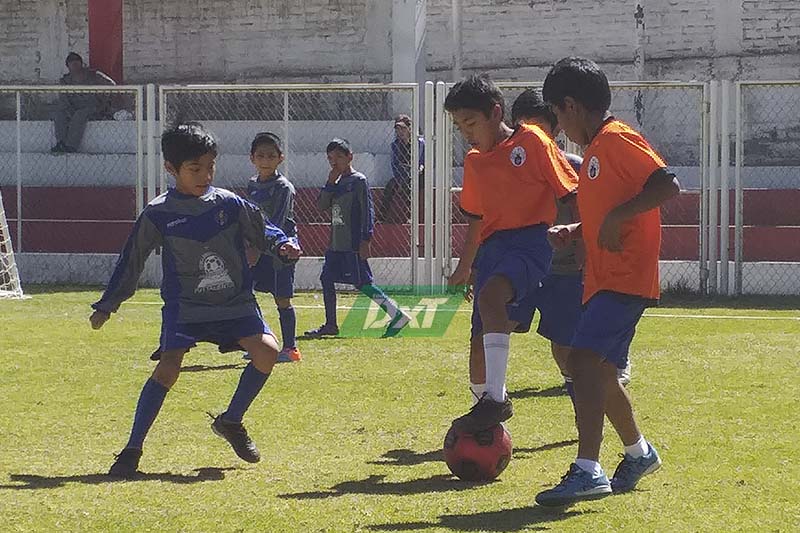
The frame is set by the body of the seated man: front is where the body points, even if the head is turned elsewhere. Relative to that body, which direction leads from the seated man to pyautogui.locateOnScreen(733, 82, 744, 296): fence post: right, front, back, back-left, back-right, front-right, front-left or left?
left

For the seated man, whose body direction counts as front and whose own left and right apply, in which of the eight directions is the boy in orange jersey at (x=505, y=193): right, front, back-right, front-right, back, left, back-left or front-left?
front-left

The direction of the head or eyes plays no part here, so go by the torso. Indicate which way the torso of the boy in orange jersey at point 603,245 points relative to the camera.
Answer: to the viewer's left

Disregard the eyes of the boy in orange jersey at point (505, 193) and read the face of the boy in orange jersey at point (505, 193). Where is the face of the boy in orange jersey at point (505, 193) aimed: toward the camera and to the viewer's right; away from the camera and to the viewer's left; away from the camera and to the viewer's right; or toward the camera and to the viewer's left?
toward the camera and to the viewer's left

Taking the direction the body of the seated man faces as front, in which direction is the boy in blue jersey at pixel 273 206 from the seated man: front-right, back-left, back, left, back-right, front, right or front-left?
front-left

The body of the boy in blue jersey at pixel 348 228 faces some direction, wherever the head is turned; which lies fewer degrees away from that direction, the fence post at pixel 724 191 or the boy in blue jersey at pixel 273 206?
the boy in blue jersey

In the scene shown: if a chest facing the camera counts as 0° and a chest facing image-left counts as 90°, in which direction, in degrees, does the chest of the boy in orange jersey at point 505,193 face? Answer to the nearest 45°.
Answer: approximately 45°

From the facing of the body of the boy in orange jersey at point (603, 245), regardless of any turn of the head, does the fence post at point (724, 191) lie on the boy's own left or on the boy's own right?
on the boy's own right

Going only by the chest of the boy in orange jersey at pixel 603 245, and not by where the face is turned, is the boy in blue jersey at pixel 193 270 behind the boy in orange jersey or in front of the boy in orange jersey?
in front

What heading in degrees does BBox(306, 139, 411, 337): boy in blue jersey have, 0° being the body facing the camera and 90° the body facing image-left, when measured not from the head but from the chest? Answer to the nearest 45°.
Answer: approximately 45°

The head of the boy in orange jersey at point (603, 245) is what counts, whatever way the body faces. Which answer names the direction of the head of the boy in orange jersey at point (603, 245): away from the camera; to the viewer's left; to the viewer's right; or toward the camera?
to the viewer's left

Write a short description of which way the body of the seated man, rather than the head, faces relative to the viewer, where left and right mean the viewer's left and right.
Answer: facing the viewer and to the left of the viewer
